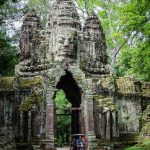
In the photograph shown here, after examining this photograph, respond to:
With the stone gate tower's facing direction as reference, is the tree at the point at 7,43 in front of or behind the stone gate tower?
behind
